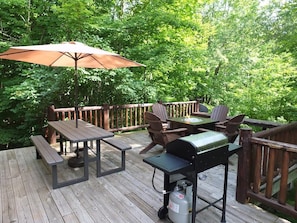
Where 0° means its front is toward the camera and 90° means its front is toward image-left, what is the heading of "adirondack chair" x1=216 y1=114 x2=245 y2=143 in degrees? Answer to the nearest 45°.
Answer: approximately 135°

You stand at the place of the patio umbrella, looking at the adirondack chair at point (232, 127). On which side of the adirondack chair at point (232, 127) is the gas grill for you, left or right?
right

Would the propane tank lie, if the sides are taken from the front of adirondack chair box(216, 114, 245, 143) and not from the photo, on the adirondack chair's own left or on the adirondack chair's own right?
on the adirondack chair's own left

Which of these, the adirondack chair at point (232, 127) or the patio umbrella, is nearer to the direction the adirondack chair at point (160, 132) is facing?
the adirondack chair

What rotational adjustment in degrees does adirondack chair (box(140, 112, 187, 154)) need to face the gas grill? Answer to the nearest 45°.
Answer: approximately 135° to its right

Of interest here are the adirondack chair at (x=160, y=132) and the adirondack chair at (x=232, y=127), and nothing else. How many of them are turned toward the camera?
0

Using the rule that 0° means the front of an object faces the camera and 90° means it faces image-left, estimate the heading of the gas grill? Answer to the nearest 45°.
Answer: approximately 315°

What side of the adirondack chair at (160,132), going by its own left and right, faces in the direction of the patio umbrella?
back

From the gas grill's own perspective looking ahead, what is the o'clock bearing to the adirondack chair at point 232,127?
The adirondack chair is roughly at 8 o'clock from the gas grill.

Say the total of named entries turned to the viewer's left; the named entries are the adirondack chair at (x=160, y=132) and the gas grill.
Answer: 0

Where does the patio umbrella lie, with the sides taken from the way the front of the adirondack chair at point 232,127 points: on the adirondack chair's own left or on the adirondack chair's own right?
on the adirondack chair's own left

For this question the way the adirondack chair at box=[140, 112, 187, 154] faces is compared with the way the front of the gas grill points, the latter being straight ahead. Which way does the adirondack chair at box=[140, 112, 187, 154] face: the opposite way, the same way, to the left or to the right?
to the left

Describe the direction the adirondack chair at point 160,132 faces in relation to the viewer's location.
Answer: facing away from the viewer and to the right of the viewer
